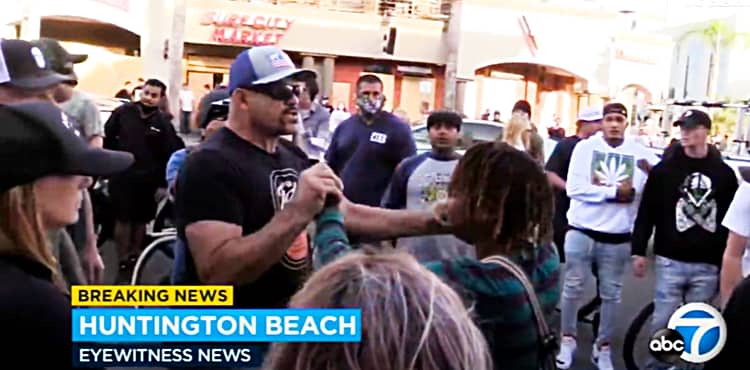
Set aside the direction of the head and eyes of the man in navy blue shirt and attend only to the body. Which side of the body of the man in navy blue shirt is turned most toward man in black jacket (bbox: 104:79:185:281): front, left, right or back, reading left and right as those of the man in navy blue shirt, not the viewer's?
right

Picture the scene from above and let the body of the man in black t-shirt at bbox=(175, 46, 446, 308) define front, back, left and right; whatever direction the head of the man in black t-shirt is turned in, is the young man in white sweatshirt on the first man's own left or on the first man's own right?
on the first man's own left

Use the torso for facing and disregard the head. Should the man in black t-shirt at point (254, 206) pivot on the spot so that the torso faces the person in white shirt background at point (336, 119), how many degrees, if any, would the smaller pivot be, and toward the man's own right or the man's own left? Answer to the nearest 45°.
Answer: approximately 135° to the man's own left

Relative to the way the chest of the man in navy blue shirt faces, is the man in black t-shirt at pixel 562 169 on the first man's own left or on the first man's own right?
on the first man's own left

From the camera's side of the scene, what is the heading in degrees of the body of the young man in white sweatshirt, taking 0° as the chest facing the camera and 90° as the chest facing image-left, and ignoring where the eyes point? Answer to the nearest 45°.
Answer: approximately 0°

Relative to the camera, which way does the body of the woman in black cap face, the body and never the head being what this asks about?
to the viewer's right

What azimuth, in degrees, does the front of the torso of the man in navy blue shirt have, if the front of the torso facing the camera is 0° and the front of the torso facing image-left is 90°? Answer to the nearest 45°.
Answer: approximately 0°

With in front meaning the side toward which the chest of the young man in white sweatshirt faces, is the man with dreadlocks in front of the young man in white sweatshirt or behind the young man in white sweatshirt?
in front

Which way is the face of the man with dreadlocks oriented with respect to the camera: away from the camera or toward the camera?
away from the camera

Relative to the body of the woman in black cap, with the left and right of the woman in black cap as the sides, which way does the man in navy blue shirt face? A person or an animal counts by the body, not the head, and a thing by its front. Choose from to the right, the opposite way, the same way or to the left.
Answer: to the right
